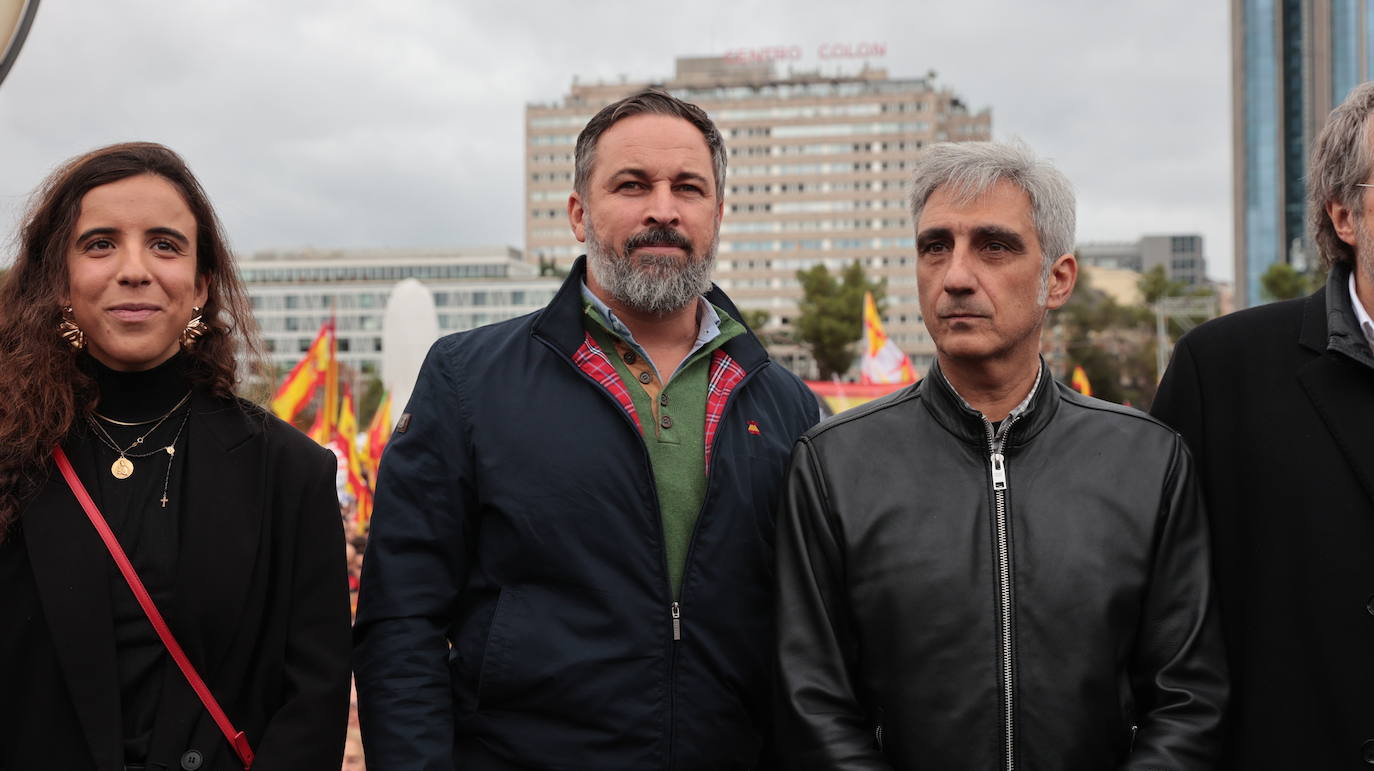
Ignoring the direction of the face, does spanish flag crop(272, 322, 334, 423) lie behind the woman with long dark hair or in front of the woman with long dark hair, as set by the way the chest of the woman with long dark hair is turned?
behind

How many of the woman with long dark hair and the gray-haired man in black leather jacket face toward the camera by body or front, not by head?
2

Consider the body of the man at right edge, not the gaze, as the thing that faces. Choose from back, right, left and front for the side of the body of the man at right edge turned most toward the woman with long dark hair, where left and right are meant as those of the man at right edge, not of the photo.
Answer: right

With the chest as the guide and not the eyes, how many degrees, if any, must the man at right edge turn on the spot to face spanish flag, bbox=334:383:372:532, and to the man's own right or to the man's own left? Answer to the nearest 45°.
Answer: approximately 180°

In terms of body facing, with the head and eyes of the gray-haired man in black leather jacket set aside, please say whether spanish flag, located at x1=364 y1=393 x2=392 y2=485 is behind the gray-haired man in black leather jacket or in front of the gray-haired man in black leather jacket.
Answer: behind
